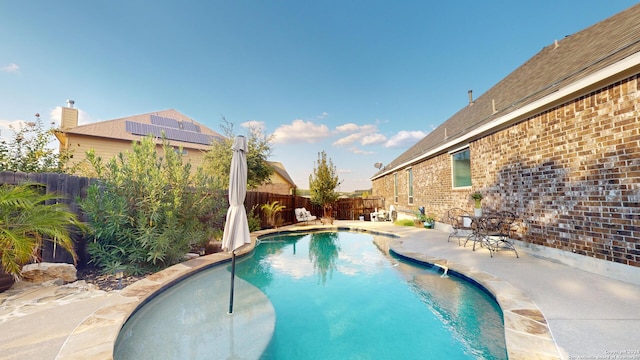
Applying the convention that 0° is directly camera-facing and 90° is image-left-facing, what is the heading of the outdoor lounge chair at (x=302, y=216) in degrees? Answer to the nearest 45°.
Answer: approximately 315°

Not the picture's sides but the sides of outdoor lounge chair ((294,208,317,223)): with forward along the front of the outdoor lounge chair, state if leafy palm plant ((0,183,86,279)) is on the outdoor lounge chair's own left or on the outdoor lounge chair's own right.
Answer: on the outdoor lounge chair's own right

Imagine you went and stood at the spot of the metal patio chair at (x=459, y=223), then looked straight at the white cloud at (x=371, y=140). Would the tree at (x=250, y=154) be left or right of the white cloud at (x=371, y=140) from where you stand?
left

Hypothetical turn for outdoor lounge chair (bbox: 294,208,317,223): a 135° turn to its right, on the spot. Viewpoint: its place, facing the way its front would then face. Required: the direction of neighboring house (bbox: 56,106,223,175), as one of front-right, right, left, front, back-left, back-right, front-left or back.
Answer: front

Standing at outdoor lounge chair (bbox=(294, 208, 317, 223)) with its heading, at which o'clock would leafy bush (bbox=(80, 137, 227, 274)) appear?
The leafy bush is roughly at 2 o'clock from the outdoor lounge chair.
